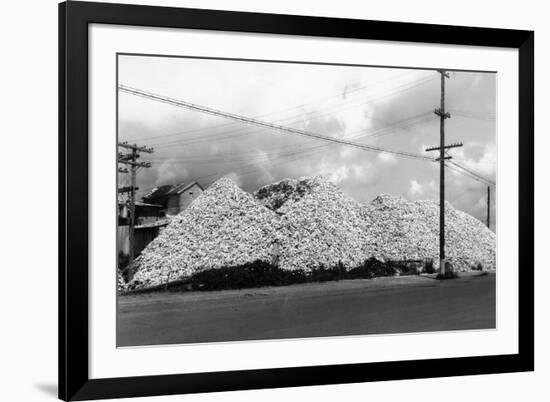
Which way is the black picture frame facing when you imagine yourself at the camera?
facing the viewer and to the right of the viewer
